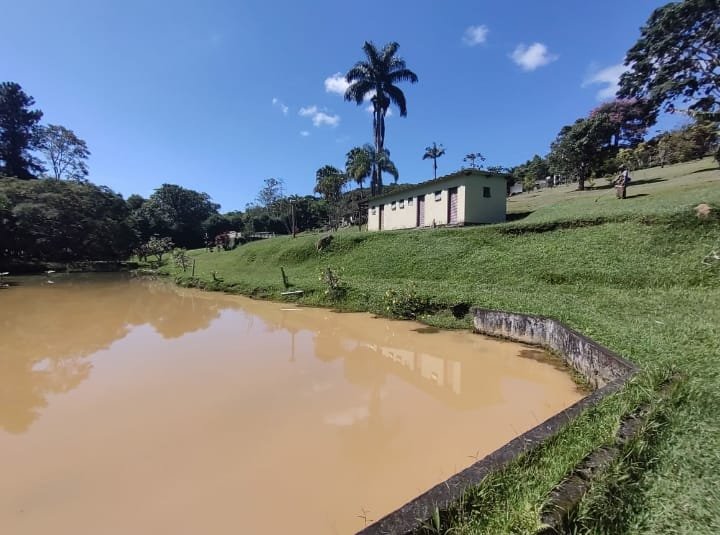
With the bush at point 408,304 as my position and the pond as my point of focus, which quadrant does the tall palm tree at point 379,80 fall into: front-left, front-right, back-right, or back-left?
back-right

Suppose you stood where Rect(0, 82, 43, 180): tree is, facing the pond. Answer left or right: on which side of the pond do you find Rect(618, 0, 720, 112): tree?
left

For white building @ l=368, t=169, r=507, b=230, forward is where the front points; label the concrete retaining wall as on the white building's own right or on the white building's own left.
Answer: on the white building's own left

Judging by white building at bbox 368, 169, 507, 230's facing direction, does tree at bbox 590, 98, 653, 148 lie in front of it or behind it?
behind

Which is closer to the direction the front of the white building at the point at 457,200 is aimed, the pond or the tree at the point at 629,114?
the pond

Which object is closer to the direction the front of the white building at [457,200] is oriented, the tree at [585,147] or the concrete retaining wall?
the concrete retaining wall

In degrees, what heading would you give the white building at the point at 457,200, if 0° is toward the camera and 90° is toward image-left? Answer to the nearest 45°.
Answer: approximately 45°

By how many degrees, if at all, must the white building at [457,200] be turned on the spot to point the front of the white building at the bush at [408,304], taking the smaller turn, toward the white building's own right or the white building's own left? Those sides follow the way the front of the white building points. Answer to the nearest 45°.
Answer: approximately 45° to the white building's own left
